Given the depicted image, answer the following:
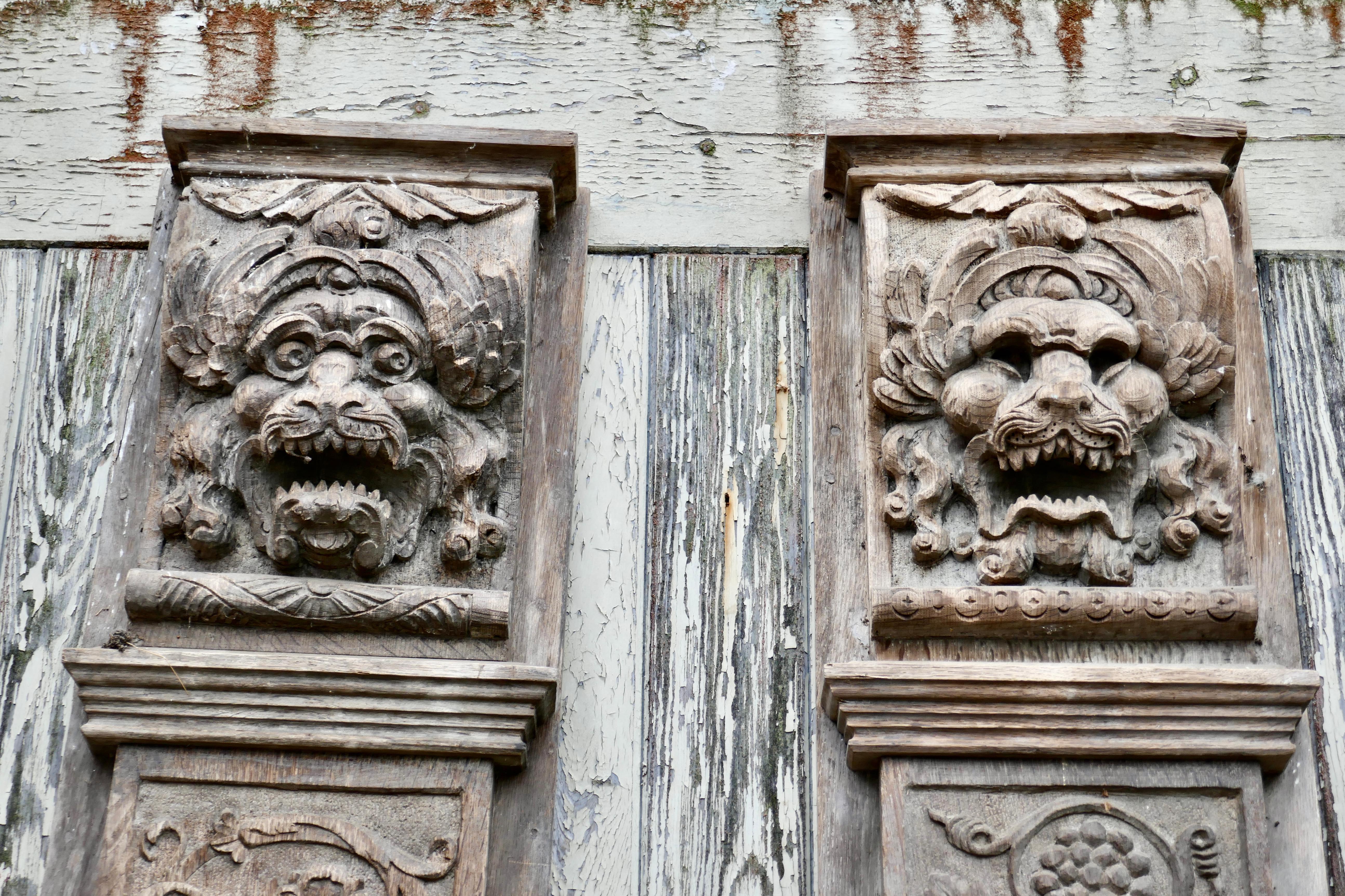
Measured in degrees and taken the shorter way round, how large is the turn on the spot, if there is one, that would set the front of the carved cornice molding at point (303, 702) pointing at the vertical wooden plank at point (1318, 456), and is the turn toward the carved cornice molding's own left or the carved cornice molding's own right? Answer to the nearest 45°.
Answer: approximately 90° to the carved cornice molding's own left

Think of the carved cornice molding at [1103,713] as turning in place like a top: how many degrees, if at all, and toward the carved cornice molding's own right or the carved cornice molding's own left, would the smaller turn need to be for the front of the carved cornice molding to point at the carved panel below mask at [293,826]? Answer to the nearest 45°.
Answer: approximately 90° to the carved cornice molding's own right

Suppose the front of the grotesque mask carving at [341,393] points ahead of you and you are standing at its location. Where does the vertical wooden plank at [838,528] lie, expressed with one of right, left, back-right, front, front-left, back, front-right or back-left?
left

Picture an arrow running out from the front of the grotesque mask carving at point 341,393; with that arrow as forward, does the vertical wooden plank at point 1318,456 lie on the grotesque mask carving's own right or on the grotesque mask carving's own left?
on the grotesque mask carving's own left

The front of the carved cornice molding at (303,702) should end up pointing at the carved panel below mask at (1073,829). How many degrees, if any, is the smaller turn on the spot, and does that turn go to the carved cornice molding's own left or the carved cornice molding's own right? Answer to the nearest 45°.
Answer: approximately 90° to the carved cornice molding's own left

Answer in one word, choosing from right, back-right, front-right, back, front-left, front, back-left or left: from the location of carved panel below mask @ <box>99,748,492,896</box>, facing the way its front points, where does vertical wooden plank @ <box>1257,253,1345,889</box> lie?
left

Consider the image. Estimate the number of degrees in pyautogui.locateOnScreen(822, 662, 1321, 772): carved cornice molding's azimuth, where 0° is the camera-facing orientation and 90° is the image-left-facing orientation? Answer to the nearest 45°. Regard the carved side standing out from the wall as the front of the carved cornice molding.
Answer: approximately 0°
